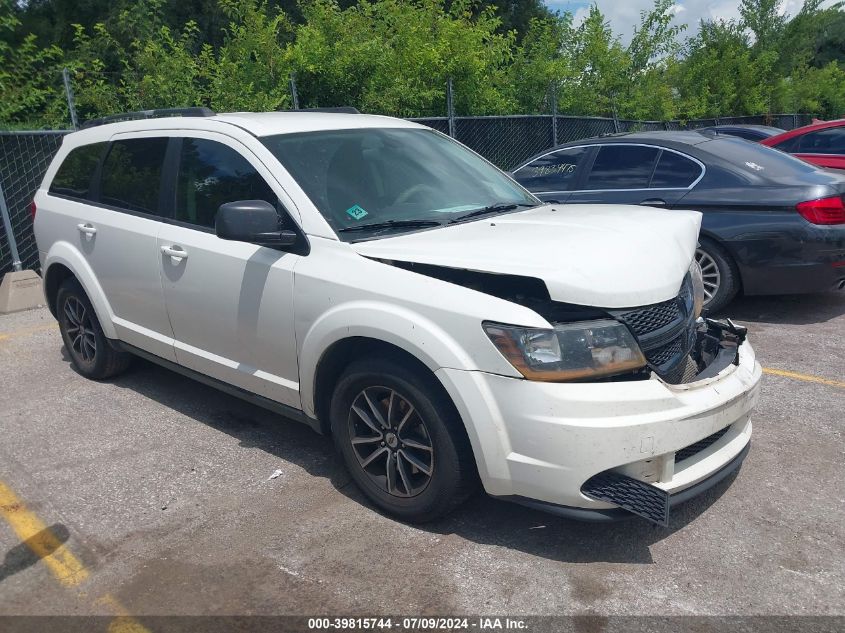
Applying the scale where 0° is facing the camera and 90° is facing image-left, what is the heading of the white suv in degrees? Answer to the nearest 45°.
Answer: approximately 315°

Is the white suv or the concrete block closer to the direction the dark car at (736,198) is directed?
the concrete block

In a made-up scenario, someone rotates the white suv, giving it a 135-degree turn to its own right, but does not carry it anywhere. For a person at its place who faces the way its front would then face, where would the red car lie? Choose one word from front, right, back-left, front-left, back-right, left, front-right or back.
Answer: back-right

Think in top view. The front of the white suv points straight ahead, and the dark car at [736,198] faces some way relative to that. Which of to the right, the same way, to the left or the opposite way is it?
the opposite way

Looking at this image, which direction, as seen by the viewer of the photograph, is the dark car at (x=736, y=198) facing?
facing away from the viewer and to the left of the viewer

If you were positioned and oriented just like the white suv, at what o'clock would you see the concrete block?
The concrete block is roughly at 6 o'clock from the white suv.

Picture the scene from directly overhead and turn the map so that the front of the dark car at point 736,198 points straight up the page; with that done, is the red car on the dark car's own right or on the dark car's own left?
on the dark car's own right

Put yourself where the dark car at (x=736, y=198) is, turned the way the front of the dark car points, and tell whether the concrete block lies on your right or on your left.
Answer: on your left

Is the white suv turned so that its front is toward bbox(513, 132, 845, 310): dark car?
no

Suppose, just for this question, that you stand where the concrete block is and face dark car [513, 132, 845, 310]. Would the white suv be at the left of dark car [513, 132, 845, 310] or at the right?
right

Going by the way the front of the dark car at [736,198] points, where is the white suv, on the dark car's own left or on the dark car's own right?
on the dark car's own left
